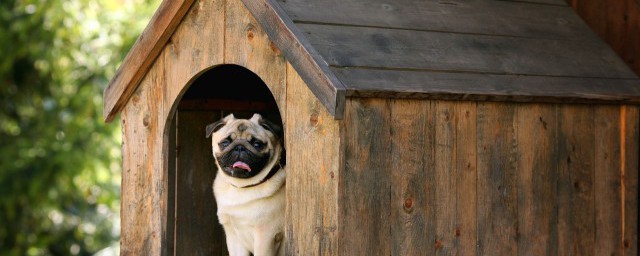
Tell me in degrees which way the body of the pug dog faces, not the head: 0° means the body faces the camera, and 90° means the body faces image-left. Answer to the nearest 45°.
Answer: approximately 0°

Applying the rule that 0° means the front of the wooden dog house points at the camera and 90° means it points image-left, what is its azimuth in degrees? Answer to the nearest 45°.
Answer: approximately 45°
